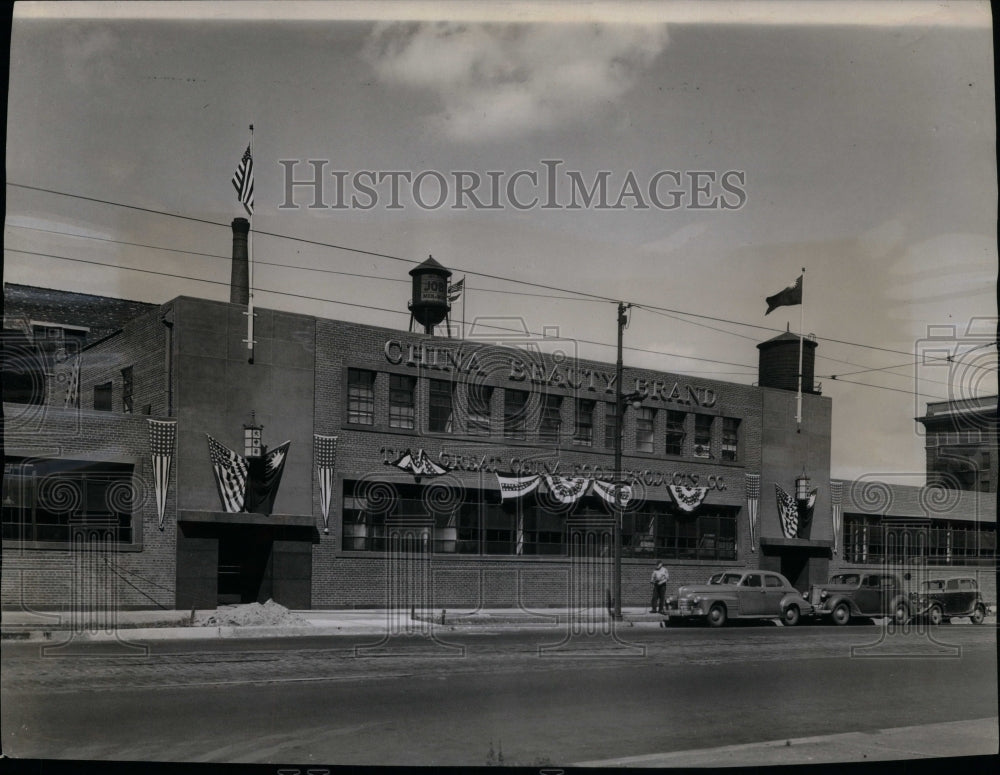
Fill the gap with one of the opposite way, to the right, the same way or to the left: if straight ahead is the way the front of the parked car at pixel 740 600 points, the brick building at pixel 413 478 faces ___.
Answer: to the left

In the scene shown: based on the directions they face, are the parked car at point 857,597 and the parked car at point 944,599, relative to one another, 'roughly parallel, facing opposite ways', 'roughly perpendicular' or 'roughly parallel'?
roughly parallel

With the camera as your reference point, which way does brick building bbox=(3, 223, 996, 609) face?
facing the viewer and to the right of the viewer

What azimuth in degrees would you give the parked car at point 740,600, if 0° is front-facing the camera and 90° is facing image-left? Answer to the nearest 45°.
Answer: approximately 45°

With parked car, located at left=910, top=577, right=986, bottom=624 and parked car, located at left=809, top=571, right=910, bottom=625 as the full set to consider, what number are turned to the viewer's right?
0

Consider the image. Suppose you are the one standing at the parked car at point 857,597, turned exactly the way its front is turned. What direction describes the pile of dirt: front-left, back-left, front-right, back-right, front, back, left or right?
front

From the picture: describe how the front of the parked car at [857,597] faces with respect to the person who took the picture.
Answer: facing the viewer and to the left of the viewer
